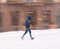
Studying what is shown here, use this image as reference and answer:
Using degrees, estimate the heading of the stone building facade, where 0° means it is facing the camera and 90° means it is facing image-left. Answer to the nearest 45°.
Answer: approximately 0°
